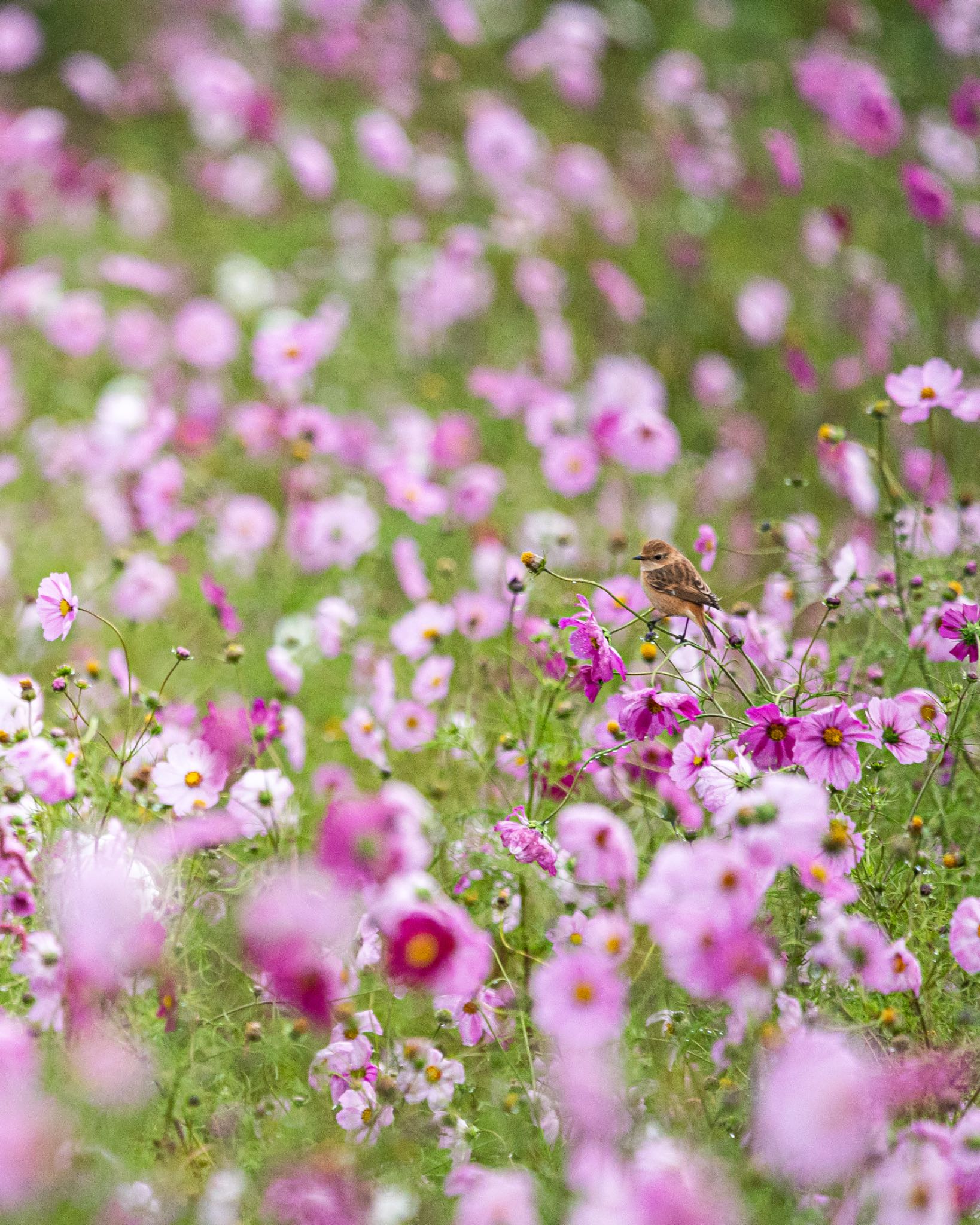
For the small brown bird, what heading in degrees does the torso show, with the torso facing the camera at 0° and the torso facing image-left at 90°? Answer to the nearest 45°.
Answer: approximately 90°
